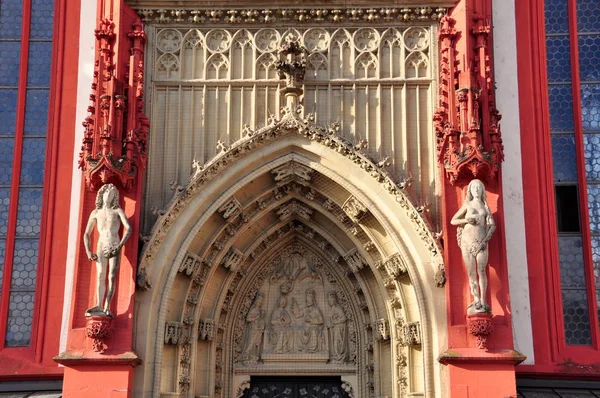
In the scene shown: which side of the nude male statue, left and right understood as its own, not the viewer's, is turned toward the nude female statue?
left

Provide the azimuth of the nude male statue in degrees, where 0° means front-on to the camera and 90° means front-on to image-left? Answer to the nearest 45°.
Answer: approximately 0°

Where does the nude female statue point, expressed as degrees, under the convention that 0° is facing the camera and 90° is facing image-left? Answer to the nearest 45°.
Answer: approximately 0°

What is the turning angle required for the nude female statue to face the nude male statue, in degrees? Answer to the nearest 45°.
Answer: approximately 90° to its right

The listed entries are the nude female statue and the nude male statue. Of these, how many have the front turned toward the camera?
2
